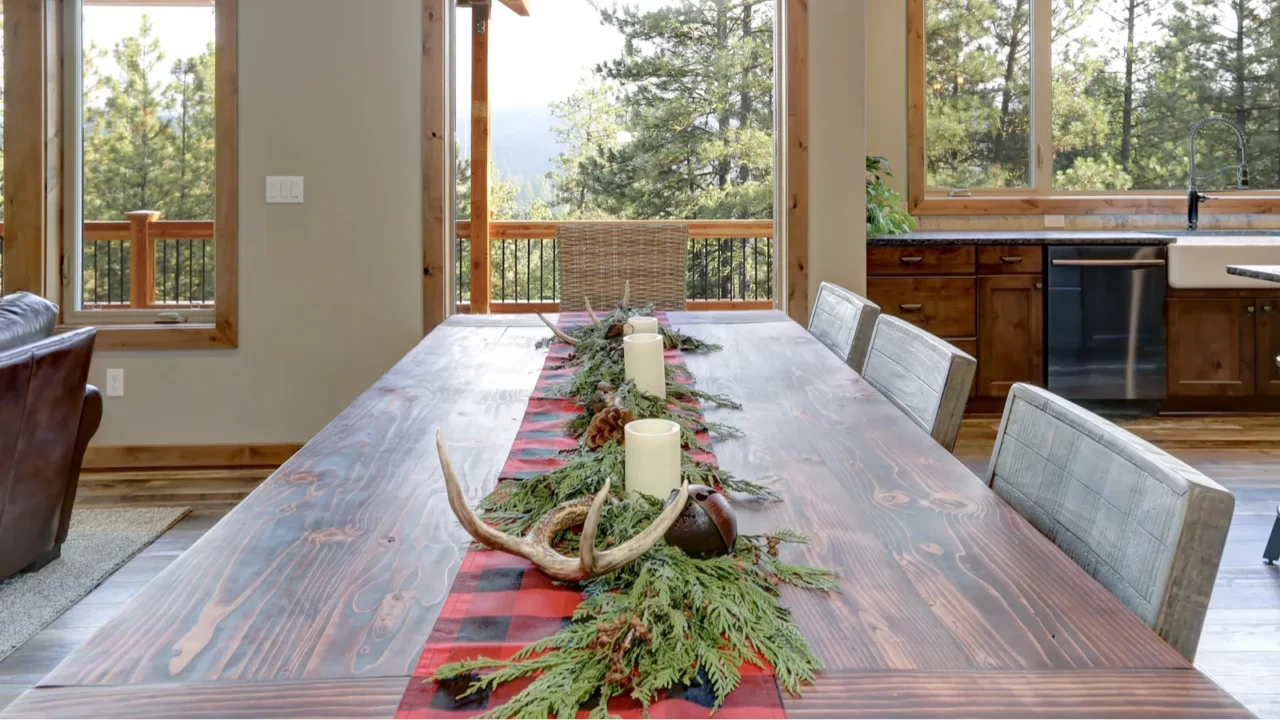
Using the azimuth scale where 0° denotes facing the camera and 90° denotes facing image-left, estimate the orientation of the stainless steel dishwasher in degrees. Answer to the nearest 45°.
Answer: approximately 0°

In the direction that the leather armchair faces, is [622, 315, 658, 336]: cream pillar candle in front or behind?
behind

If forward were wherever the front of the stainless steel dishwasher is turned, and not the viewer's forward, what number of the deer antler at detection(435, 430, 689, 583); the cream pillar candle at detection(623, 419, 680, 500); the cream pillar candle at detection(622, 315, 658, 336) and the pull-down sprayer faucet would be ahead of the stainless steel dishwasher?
3

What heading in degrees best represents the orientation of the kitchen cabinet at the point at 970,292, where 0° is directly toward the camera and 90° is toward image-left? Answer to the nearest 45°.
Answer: approximately 0°

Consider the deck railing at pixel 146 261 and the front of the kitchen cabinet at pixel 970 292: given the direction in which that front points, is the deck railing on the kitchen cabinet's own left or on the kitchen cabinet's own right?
on the kitchen cabinet's own right
